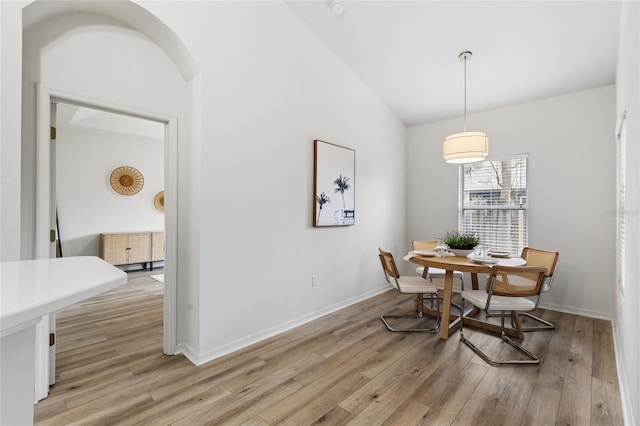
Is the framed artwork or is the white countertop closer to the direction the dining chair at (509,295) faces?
the framed artwork

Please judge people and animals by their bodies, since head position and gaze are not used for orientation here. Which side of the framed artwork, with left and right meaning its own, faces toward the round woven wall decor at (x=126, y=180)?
back

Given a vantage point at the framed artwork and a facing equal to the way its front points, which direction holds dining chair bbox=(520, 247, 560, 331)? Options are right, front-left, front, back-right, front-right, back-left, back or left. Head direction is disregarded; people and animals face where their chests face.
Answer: front-left

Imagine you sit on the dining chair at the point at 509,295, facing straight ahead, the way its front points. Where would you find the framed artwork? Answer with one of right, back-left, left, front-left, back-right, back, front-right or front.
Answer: front-left

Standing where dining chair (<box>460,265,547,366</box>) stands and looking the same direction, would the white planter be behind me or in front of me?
in front

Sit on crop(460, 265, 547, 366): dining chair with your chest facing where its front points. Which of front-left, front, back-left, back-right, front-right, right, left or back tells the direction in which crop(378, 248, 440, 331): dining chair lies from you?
front-left

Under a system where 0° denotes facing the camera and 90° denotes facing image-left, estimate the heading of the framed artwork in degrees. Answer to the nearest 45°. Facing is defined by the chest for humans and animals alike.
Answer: approximately 315°

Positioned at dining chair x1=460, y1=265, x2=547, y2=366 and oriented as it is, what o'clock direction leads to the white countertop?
The white countertop is roughly at 8 o'clock from the dining chair.

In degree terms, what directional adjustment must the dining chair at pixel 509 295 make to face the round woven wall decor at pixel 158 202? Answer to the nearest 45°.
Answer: approximately 45° to its left

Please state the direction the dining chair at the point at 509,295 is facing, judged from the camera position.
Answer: facing away from the viewer and to the left of the viewer
